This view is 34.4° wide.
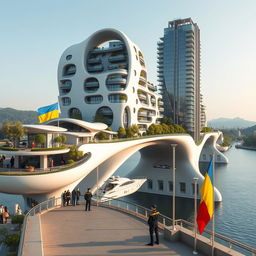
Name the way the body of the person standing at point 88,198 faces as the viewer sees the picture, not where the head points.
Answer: away from the camera

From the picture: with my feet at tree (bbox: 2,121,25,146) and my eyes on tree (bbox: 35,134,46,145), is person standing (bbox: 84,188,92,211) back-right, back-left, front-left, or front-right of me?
front-right

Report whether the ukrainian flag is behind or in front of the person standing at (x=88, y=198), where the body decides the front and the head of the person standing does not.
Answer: in front

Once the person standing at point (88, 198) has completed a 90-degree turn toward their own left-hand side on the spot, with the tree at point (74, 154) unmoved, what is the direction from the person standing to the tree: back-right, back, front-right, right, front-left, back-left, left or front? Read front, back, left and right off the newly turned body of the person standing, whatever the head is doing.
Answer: right

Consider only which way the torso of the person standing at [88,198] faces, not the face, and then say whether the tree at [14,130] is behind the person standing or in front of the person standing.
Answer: in front

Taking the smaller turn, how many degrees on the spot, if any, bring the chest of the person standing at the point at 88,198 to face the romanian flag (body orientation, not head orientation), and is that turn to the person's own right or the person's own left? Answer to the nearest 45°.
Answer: approximately 135° to the person's own right
